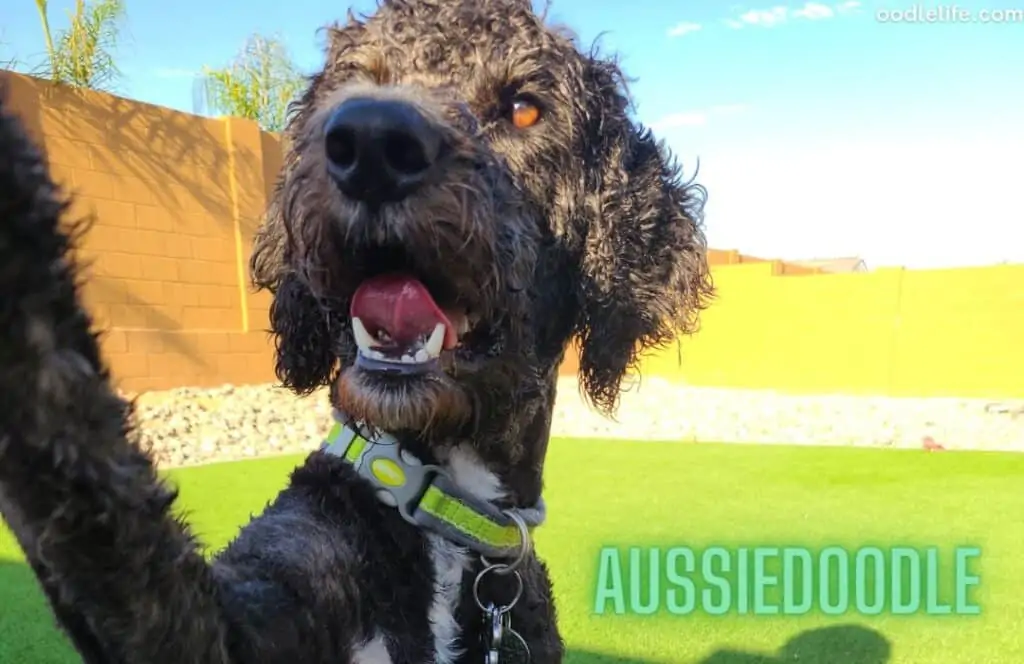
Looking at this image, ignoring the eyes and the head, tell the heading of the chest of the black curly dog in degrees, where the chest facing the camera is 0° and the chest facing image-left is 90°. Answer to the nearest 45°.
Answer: approximately 0°
